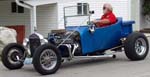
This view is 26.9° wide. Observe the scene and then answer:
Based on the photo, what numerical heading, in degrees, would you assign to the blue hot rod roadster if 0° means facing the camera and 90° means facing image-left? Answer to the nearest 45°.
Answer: approximately 45°

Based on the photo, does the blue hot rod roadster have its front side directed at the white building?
no
